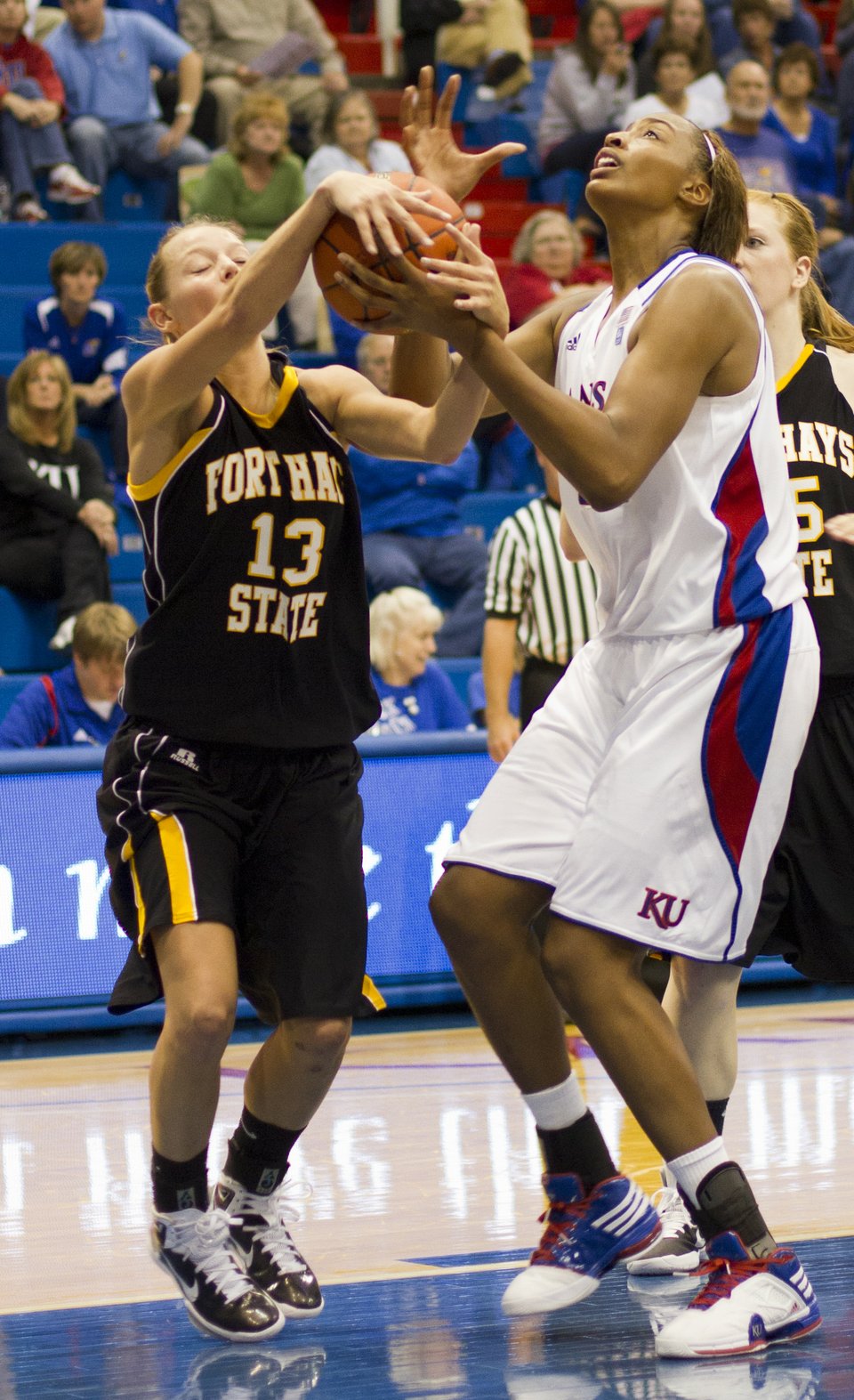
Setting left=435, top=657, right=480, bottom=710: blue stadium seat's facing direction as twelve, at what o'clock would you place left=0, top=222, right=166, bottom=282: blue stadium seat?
left=0, top=222, right=166, bottom=282: blue stadium seat is roughly at 5 o'clock from left=435, top=657, right=480, bottom=710: blue stadium seat.

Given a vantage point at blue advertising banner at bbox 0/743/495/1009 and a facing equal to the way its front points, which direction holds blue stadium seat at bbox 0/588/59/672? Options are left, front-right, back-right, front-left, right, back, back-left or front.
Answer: back

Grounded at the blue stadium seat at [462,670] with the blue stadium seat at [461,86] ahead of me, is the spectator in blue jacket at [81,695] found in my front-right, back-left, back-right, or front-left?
back-left

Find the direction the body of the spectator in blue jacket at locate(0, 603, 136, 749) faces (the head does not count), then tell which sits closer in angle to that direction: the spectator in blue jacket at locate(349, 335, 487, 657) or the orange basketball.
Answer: the orange basketball

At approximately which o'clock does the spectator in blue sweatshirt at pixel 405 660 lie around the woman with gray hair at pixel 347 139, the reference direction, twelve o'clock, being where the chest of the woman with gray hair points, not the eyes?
The spectator in blue sweatshirt is roughly at 12 o'clock from the woman with gray hair.

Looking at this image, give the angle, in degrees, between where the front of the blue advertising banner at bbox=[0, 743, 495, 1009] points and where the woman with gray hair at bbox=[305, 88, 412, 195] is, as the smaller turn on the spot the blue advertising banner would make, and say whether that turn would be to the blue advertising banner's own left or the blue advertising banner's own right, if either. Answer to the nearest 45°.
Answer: approximately 180°

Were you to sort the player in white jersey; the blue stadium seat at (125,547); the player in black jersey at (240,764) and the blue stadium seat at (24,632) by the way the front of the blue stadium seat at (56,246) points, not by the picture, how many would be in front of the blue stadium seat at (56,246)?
4

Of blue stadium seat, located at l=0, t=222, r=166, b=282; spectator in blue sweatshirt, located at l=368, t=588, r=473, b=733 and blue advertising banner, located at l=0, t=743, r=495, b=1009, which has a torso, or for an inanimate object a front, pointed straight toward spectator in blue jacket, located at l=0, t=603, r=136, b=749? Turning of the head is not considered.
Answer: the blue stadium seat

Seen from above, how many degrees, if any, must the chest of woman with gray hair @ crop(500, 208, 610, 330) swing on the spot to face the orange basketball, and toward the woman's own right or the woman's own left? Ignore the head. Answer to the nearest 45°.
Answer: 0° — they already face it

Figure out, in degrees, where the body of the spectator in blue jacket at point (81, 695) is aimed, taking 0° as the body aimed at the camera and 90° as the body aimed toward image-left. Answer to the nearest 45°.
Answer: approximately 315°
